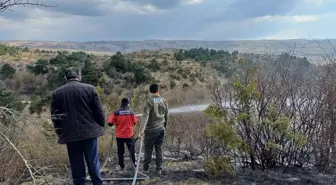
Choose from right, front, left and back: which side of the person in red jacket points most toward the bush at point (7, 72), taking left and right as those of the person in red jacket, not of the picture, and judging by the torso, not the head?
front

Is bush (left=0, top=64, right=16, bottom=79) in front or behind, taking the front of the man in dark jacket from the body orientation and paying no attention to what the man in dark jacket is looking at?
in front

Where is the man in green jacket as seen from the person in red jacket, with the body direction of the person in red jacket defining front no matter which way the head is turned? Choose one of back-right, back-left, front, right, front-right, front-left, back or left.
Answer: back-right

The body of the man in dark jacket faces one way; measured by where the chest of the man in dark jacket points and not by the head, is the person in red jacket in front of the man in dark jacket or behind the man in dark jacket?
in front

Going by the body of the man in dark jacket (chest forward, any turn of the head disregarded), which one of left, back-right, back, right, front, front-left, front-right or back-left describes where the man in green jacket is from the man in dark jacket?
front-right

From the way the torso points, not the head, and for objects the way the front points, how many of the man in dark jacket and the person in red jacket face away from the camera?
2

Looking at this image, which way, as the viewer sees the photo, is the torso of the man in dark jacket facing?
away from the camera

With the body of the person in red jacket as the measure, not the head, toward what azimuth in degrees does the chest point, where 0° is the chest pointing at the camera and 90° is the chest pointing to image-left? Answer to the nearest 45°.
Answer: approximately 180°
